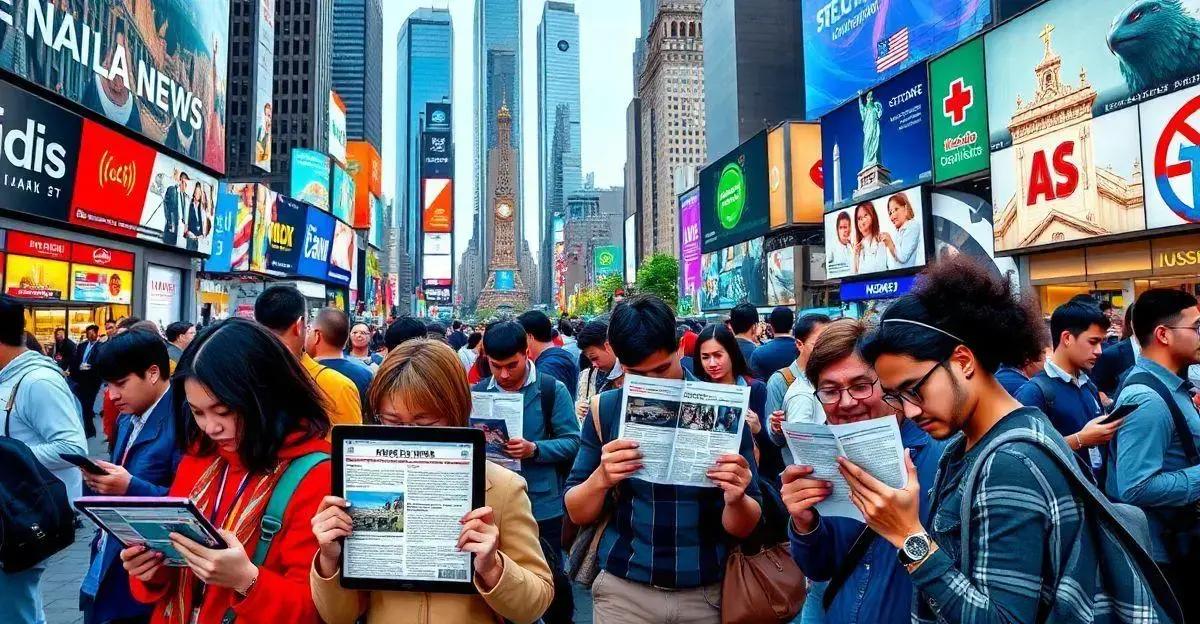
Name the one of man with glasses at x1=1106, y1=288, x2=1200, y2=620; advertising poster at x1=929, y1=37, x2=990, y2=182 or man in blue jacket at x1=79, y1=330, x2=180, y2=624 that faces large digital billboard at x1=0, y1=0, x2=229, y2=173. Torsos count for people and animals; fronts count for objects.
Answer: the advertising poster

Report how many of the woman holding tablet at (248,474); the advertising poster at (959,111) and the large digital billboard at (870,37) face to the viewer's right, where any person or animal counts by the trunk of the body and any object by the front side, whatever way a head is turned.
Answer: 0

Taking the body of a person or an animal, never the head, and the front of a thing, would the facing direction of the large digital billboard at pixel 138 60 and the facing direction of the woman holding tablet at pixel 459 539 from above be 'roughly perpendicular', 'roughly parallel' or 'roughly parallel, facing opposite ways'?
roughly perpendicular

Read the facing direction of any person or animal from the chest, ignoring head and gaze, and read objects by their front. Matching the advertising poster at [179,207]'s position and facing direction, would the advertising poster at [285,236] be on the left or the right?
on its left

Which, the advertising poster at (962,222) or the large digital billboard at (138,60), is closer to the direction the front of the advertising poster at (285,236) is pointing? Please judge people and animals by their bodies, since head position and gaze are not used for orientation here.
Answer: the advertising poster

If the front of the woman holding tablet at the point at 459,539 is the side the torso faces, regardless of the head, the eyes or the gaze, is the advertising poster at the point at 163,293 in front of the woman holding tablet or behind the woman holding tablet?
behind

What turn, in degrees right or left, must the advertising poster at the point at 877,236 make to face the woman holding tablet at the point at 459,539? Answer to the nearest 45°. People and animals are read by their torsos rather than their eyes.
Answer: approximately 45° to its left

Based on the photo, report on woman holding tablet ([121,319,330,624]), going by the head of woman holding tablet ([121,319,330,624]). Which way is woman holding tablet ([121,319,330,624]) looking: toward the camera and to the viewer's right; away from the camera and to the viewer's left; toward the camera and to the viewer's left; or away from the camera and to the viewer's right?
toward the camera and to the viewer's left

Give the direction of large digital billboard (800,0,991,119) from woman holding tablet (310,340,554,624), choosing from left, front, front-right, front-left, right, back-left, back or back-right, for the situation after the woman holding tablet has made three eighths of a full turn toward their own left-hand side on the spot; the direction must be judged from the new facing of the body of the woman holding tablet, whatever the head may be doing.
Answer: front

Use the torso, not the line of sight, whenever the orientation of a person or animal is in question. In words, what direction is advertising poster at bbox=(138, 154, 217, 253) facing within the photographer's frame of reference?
facing the viewer and to the right of the viewer

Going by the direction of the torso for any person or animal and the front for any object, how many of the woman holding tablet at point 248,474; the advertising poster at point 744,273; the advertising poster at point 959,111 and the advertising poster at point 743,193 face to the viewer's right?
0

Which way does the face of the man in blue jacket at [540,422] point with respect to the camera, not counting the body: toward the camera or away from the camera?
toward the camera

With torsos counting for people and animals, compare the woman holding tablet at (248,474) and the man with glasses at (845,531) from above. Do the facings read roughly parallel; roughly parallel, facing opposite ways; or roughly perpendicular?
roughly parallel

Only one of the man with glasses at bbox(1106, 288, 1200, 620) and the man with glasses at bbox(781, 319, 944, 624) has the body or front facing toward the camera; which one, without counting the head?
the man with glasses at bbox(781, 319, 944, 624)

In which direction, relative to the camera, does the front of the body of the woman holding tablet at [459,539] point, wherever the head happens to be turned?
toward the camera

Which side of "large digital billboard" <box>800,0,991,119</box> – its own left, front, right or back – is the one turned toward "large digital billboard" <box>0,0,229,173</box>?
front
